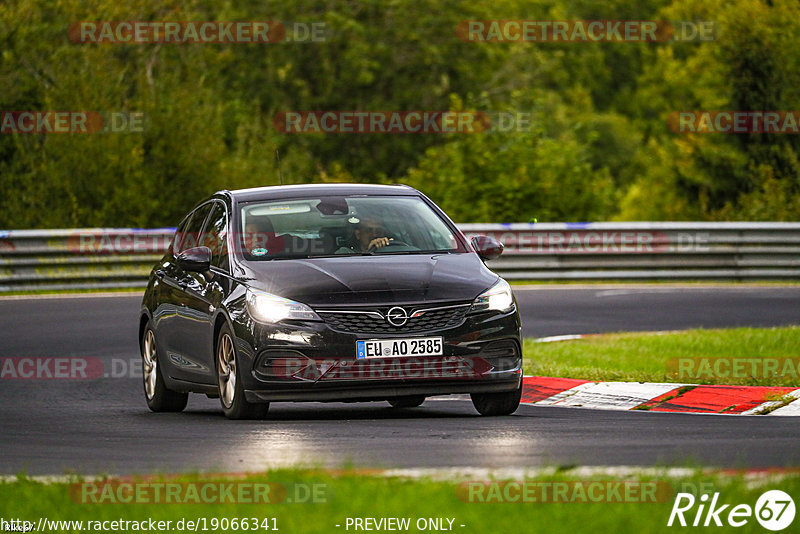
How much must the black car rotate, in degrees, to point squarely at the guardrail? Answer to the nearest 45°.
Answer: approximately 135° to its left

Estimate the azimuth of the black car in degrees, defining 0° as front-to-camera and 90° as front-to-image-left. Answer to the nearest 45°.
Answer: approximately 315°
